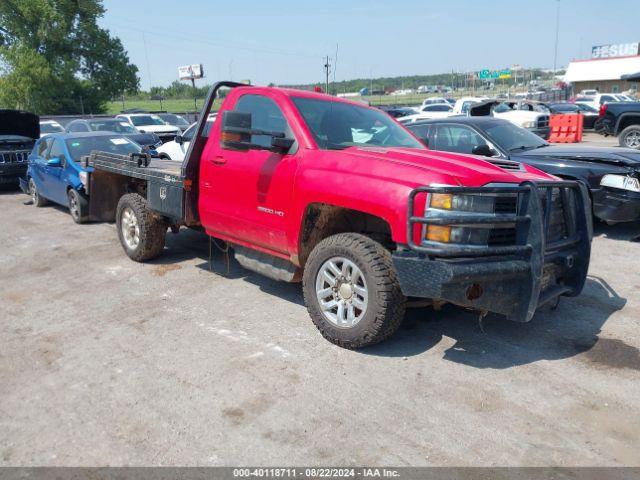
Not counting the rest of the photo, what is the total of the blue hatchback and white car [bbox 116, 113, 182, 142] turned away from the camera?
0

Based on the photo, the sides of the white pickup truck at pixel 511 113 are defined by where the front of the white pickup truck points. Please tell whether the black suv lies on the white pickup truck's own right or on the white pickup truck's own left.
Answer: on the white pickup truck's own right

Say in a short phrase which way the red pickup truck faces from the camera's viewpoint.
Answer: facing the viewer and to the right of the viewer

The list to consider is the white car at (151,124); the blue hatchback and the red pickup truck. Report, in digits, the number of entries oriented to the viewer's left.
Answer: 0

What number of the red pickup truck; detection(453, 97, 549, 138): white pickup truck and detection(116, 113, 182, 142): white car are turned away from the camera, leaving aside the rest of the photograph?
0

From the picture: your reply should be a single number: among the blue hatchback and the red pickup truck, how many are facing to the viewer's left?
0
